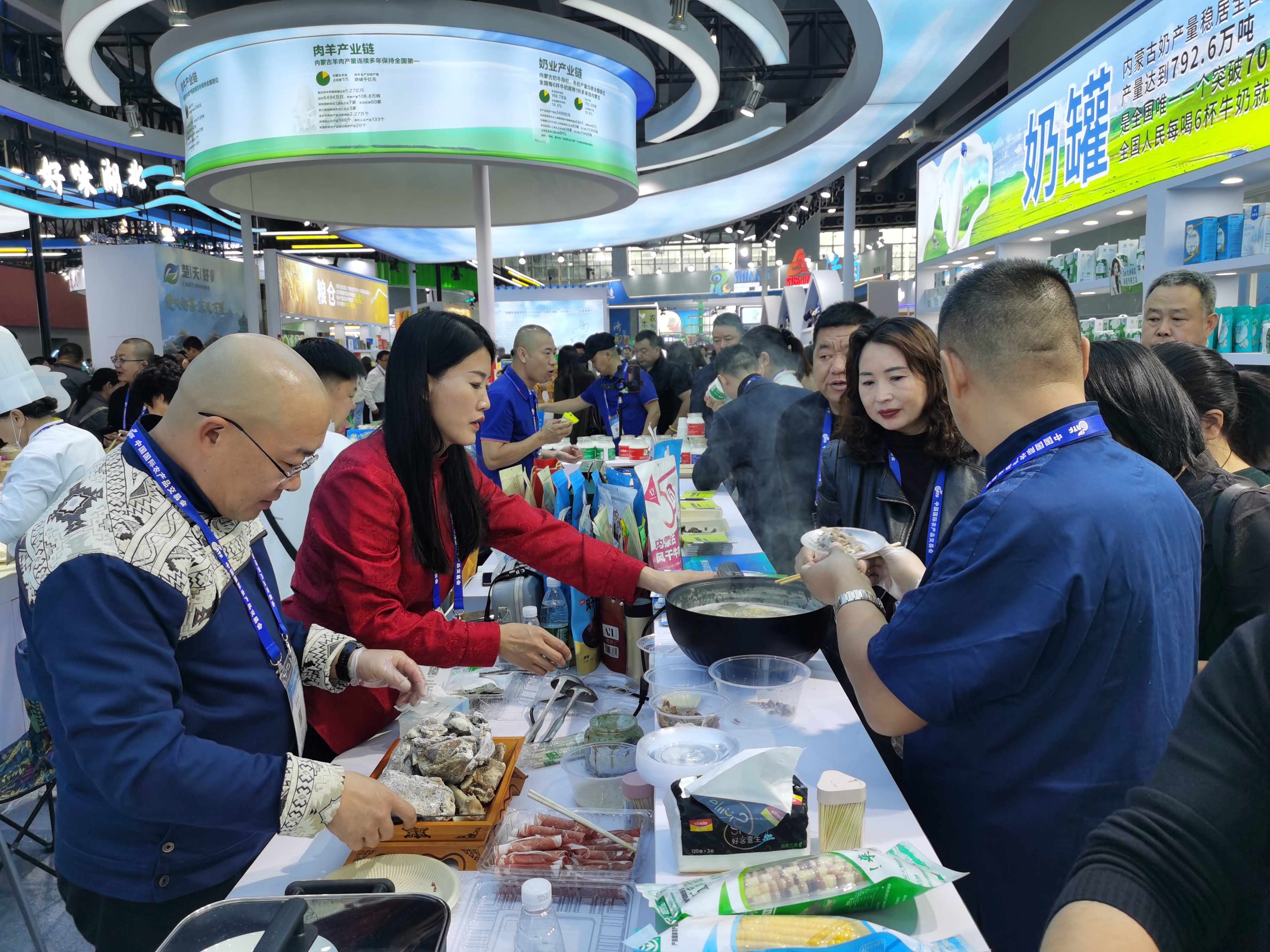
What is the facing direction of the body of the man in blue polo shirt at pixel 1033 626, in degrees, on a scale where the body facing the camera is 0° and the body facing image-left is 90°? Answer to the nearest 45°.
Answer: approximately 135°

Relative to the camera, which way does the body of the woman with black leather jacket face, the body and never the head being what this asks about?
toward the camera

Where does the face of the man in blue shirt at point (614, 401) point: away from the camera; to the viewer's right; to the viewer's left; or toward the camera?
to the viewer's left

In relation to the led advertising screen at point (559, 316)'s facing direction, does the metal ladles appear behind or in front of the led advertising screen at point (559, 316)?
in front

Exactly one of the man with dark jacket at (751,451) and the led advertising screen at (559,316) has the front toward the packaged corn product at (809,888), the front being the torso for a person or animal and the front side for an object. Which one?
the led advertising screen

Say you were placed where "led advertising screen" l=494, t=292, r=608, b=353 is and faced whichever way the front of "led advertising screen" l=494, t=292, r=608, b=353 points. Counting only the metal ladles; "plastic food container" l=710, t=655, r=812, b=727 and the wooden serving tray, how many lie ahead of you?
3

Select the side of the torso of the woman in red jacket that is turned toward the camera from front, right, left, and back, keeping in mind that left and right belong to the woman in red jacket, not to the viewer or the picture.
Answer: right

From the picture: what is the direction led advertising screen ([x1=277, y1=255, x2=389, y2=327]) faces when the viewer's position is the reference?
facing the viewer and to the right of the viewer

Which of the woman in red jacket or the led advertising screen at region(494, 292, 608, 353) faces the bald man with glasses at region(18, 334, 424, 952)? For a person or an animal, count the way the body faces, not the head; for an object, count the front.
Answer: the led advertising screen

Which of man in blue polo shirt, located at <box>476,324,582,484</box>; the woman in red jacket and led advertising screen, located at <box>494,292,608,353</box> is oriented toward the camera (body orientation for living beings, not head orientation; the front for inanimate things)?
the led advertising screen

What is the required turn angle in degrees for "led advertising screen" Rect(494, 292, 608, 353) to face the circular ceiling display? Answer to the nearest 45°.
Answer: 0° — it already faces it

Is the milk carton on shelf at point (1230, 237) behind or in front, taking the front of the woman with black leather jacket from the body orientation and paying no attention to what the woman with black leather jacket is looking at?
behind

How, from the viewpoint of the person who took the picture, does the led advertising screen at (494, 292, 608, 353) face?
facing the viewer

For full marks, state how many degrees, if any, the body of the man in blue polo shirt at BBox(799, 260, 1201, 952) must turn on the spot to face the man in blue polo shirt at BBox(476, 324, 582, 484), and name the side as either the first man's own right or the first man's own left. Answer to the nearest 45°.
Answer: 0° — they already face them

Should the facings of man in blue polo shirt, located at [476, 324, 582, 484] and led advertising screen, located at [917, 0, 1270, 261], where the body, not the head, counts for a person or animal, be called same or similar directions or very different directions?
very different directions

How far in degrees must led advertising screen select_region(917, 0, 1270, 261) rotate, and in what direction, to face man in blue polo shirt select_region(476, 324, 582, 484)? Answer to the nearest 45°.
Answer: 0° — it already faces them

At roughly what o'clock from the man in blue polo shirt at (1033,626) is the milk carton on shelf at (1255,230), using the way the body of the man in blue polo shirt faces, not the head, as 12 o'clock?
The milk carton on shelf is roughly at 2 o'clock from the man in blue polo shirt.
